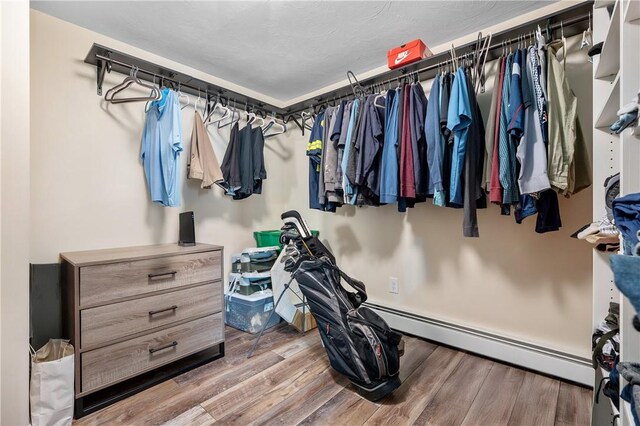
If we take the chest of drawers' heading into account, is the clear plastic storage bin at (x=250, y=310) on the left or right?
on its left

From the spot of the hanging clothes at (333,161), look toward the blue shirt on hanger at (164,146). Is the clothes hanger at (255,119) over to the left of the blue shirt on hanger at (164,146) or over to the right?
right

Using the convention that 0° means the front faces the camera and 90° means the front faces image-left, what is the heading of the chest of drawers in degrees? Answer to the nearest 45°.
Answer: approximately 315°

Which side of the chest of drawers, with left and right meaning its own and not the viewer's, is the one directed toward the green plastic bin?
left
